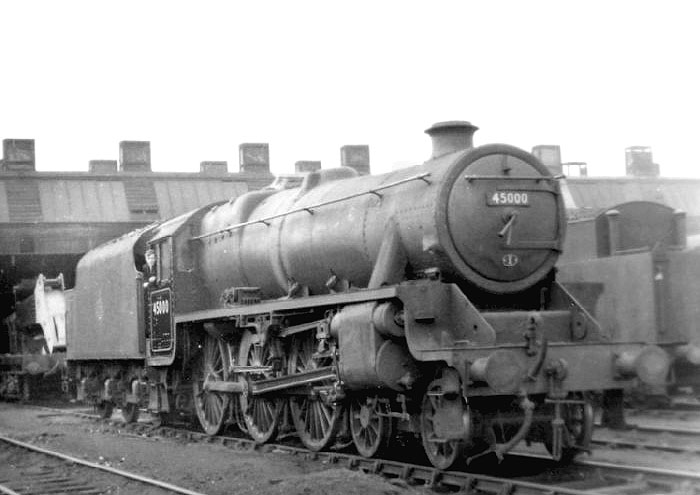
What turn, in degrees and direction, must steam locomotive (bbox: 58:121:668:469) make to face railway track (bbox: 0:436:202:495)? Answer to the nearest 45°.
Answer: approximately 45° to its right

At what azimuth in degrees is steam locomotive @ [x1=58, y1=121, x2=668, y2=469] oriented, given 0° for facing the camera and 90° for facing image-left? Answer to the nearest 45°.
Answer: approximately 315°

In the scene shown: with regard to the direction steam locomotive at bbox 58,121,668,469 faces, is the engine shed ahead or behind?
behind
